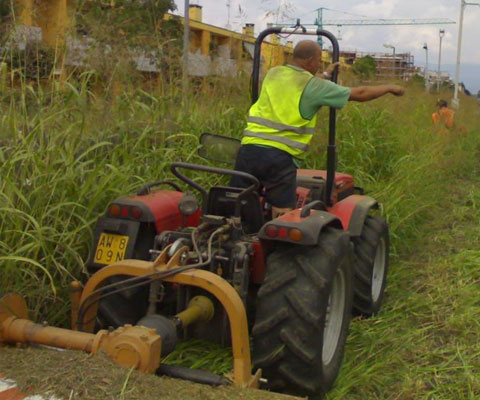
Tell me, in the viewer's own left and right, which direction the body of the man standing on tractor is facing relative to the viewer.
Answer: facing away from the viewer and to the right of the viewer

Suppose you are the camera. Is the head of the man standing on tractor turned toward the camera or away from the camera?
away from the camera

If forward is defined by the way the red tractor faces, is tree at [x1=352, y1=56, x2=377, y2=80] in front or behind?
in front

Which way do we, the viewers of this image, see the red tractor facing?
facing away from the viewer and to the right of the viewer

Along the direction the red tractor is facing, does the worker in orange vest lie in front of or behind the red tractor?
in front
